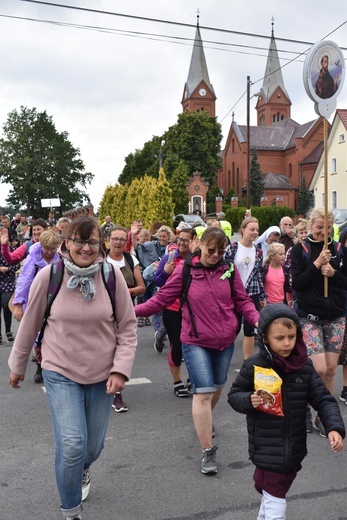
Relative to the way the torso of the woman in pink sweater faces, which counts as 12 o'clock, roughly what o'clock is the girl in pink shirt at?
The girl in pink shirt is roughly at 7 o'clock from the woman in pink sweater.

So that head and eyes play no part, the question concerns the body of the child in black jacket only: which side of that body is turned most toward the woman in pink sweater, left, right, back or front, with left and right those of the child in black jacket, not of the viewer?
right

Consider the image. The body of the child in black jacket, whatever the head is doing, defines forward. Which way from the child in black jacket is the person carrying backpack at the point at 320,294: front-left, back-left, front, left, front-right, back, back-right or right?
back

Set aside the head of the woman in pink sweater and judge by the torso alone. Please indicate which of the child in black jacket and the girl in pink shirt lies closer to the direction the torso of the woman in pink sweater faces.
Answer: the child in black jacket

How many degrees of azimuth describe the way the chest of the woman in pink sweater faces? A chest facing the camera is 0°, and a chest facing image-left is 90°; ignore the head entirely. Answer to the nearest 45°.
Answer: approximately 0°

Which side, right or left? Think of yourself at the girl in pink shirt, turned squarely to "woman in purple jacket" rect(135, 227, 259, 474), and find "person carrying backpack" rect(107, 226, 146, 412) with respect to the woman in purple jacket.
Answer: right

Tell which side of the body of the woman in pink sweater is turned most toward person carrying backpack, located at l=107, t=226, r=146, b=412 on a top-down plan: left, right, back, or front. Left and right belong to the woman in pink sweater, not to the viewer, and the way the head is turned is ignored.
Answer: back

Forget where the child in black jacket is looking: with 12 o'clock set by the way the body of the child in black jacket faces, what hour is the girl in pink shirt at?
The girl in pink shirt is roughly at 6 o'clock from the child in black jacket.

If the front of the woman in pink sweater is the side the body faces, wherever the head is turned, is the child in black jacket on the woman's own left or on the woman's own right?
on the woman's own left

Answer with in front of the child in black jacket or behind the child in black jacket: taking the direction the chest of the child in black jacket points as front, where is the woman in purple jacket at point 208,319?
behind

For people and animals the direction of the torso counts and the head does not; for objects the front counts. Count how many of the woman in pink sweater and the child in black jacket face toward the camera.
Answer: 2
